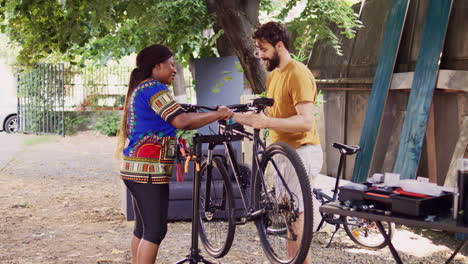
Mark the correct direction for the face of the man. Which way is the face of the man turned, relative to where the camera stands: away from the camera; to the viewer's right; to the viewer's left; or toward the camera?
to the viewer's left

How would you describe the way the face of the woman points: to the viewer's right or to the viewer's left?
to the viewer's right

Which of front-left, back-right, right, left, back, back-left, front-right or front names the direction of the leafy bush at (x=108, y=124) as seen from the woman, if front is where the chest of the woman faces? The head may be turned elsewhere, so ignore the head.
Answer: left

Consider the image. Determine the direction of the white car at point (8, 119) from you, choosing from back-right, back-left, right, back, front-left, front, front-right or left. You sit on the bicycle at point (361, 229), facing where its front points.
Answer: front-right

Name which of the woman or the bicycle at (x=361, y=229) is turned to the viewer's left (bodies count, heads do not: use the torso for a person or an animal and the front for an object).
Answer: the bicycle

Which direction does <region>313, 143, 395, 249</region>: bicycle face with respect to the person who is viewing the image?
facing to the left of the viewer

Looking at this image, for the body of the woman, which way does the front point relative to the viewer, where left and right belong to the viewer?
facing to the right of the viewer

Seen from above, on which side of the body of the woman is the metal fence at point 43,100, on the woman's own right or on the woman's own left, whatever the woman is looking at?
on the woman's own left

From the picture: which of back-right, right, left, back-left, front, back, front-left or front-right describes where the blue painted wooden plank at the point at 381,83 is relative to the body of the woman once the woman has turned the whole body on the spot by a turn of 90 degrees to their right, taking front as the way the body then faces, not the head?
back-left
